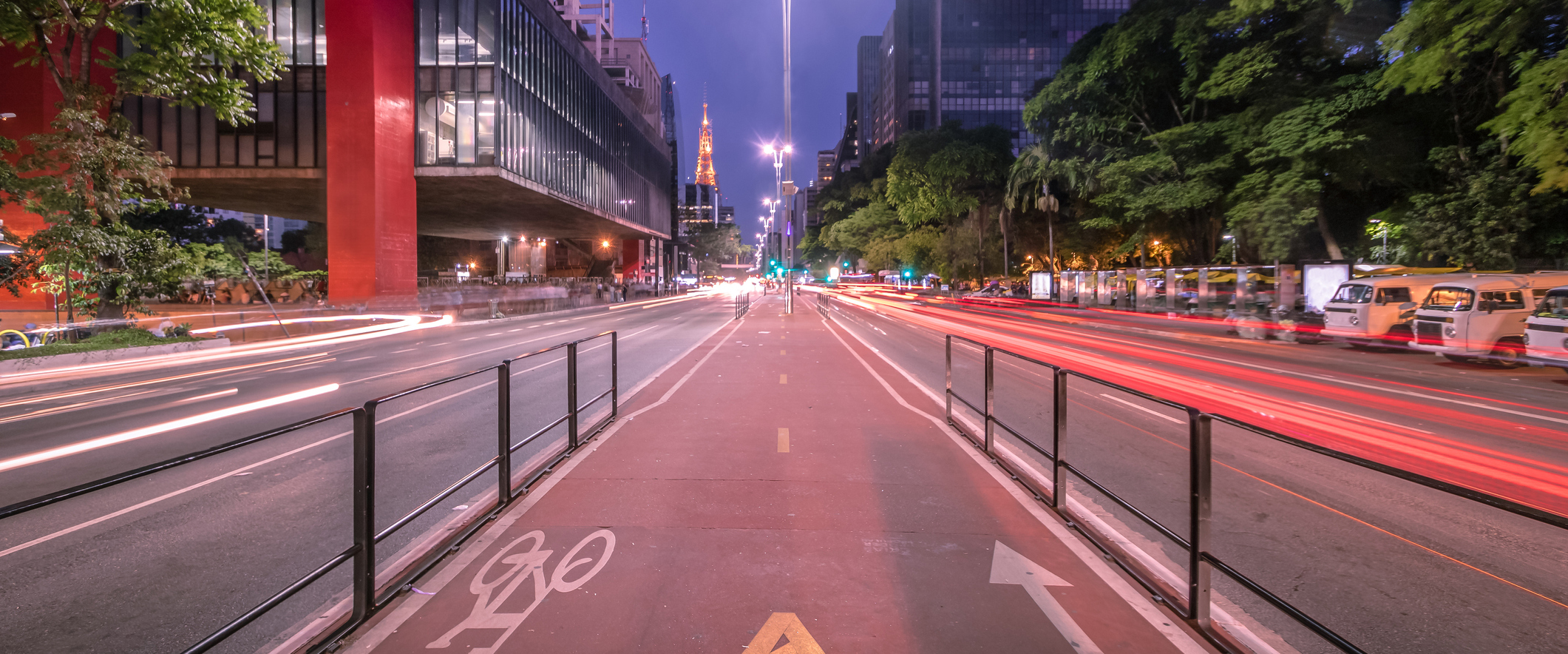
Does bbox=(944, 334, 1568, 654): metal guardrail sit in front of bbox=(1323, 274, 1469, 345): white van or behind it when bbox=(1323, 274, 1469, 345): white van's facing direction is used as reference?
in front

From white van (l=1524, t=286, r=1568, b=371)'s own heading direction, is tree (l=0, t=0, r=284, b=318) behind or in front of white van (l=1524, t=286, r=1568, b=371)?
in front

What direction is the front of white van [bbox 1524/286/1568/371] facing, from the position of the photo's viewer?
facing the viewer and to the left of the viewer

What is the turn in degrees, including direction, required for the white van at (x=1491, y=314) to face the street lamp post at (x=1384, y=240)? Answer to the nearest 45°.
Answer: approximately 135° to its right

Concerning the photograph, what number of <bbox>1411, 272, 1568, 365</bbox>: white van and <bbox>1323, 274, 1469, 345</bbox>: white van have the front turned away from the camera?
0

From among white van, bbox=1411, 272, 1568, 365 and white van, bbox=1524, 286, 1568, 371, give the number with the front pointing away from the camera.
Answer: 0

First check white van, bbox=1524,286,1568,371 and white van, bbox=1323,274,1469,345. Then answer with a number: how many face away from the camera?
0

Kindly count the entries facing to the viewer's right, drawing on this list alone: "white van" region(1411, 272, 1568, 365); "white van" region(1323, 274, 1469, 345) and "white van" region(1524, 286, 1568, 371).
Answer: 0

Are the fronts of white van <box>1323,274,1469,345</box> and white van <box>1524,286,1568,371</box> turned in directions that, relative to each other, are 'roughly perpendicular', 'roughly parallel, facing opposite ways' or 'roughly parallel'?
roughly parallel
